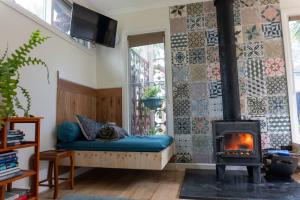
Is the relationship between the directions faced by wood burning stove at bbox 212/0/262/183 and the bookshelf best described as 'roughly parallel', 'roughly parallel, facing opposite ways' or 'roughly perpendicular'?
roughly perpendicular

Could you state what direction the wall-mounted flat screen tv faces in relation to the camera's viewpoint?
facing the viewer and to the right of the viewer

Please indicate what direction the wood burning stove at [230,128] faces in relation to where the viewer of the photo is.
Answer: facing the viewer

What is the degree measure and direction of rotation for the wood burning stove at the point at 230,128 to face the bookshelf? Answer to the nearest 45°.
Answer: approximately 45° to its right

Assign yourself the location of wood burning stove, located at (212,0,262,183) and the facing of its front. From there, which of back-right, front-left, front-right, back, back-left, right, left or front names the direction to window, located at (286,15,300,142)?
back-left

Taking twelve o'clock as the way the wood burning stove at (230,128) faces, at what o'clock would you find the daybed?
The daybed is roughly at 2 o'clock from the wood burning stove.

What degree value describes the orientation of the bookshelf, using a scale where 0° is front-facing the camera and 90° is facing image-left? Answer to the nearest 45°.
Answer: approximately 315°

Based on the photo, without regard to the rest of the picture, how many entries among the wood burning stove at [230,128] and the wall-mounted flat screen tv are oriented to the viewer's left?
0

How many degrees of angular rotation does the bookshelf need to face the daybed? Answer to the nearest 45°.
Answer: approximately 90° to its left
